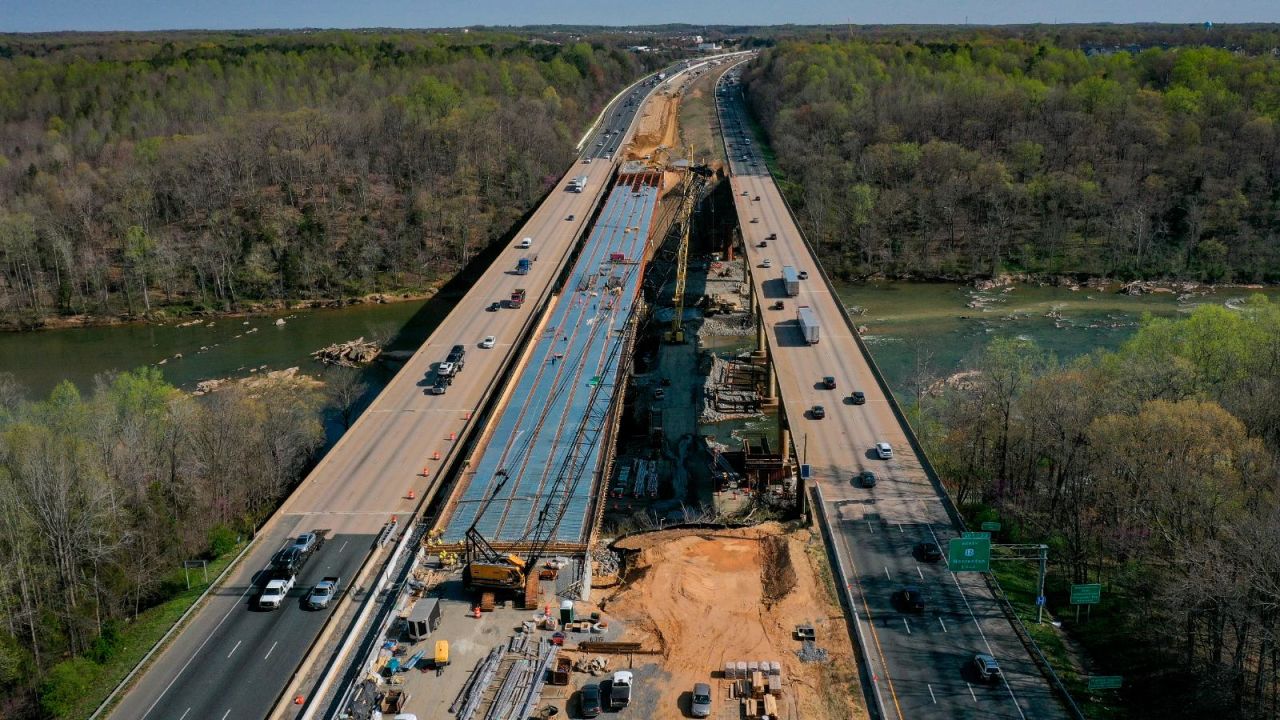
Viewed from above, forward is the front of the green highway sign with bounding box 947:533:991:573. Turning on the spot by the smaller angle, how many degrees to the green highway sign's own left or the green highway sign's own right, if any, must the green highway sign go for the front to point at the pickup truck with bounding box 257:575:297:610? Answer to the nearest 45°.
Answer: approximately 90° to the green highway sign's own right

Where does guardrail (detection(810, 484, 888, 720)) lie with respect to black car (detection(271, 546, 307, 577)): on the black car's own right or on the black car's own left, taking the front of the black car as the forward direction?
on the black car's own left

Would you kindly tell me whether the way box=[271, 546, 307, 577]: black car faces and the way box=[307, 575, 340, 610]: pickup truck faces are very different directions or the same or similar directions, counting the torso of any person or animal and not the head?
same or similar directions

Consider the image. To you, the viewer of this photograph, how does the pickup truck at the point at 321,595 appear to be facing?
facing the viewer and to the left of the viewer

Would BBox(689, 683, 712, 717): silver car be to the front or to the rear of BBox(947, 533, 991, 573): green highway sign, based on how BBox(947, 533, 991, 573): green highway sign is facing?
to the front

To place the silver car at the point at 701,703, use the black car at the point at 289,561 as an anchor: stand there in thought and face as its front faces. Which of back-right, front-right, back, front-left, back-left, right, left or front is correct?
left

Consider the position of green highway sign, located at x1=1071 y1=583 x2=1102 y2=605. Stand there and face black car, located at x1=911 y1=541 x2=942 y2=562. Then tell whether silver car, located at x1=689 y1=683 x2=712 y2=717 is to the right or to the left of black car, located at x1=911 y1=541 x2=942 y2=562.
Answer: left

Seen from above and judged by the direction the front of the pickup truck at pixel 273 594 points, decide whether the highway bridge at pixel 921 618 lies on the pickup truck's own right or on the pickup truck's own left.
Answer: on the pickup truck's own left

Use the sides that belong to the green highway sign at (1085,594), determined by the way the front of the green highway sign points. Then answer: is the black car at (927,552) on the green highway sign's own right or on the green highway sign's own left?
on the green highway sign's own right

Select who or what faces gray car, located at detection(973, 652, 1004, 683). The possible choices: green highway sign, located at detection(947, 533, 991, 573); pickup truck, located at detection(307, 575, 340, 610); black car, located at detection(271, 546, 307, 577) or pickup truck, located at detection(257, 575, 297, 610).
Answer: the green highway sign

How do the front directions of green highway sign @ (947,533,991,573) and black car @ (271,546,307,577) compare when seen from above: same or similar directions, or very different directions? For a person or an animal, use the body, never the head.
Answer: same or similar directions

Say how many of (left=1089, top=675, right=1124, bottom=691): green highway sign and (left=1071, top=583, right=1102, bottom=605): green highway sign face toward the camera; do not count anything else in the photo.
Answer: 2

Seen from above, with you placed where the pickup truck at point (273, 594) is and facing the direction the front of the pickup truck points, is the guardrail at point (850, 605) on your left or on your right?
on your left

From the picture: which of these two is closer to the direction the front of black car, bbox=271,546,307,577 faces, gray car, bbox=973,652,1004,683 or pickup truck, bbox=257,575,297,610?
the pickup truck

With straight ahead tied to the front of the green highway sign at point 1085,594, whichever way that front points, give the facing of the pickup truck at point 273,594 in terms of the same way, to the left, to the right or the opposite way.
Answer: the same way

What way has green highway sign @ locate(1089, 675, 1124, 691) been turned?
toward the camera

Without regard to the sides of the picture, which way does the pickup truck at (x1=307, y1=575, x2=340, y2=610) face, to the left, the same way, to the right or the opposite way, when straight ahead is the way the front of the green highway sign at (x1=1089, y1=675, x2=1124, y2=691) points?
the same way

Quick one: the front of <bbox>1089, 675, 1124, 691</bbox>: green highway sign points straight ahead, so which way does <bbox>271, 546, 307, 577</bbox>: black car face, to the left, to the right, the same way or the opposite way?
the same way

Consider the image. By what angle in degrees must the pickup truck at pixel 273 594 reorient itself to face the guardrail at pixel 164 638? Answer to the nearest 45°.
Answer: approximately 45° to its right

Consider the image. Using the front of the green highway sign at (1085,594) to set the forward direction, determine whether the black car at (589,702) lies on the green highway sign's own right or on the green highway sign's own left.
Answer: on the green highway sign's own right
